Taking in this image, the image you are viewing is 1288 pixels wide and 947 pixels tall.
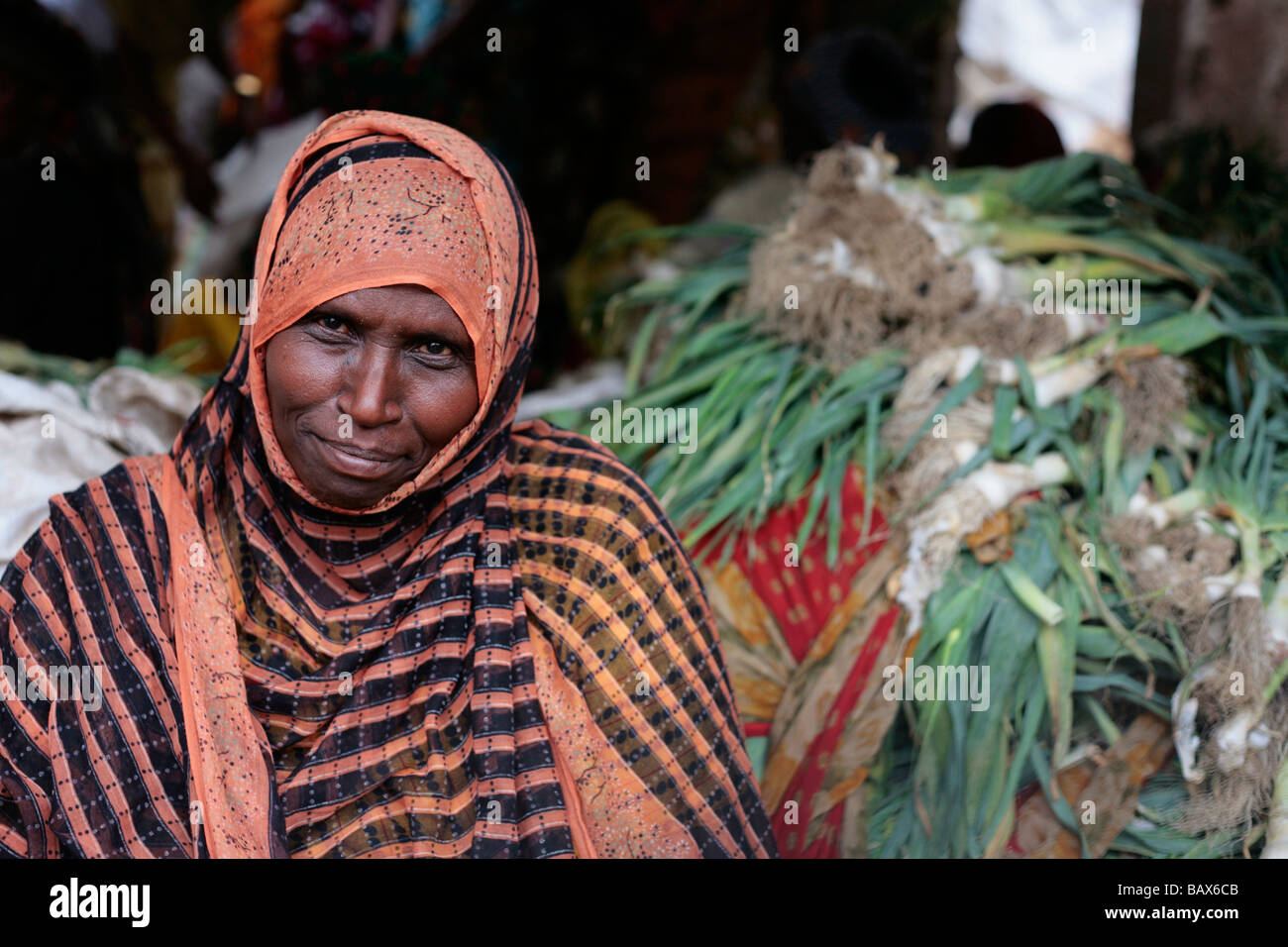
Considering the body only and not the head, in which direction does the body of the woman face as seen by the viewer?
toward the camera

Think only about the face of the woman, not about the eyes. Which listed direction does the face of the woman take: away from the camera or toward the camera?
toward the camera
